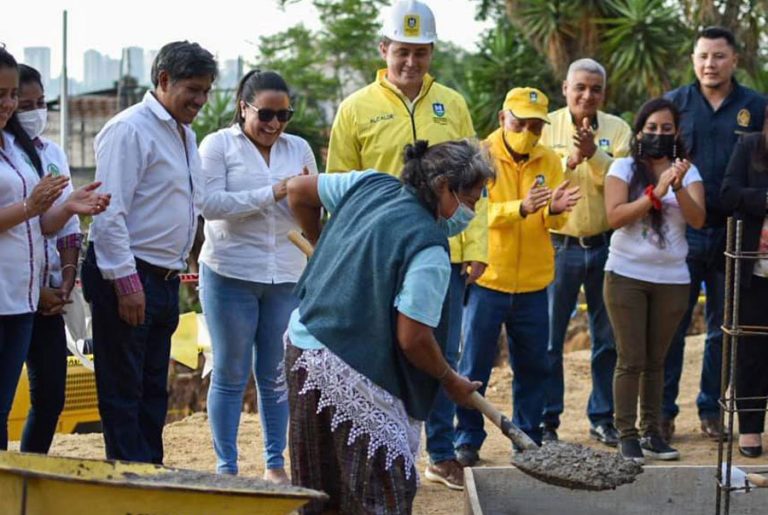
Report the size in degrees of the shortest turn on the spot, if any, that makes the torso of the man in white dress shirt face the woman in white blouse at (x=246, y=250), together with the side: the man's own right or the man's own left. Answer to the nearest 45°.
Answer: approximately 90° to the man's own left

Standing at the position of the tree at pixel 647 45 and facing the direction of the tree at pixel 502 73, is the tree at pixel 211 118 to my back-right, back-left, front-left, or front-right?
front-left

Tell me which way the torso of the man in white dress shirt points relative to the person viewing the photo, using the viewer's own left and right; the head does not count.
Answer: facing the viewer and to the right of the viewer

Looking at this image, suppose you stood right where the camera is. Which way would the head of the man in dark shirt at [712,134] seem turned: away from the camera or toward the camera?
toward the camera

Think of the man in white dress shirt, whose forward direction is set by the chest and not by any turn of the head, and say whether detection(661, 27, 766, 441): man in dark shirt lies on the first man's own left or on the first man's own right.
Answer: on the first man's own left

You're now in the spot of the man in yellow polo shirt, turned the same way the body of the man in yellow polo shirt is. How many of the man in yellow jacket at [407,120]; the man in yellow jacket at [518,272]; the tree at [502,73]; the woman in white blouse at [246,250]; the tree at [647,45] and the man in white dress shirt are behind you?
2

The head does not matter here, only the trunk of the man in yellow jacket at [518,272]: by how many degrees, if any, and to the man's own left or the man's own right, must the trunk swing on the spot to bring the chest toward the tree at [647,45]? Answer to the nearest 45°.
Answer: approximately 180°

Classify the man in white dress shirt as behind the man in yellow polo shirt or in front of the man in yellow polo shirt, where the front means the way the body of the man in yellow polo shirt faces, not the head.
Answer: in front

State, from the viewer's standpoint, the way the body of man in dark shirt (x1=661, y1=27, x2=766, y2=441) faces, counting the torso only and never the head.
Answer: toward the camera

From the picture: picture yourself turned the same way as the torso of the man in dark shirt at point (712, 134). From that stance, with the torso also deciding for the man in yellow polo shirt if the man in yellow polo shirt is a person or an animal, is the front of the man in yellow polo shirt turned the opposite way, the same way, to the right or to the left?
the same way

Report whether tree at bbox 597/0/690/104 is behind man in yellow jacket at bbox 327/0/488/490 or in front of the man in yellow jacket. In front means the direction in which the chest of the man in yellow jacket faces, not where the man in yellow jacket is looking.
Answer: behind

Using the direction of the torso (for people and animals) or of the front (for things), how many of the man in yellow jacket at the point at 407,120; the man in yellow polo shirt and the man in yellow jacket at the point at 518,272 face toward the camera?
3

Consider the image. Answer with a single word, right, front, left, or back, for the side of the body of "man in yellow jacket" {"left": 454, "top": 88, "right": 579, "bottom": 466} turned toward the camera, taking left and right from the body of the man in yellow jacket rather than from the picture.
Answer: front

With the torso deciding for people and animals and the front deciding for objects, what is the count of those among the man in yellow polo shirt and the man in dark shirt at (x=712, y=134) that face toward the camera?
2

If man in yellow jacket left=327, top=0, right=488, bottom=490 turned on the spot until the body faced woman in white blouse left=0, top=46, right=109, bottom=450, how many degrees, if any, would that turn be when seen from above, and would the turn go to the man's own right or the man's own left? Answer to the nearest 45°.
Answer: approximately 45° to the man's own right

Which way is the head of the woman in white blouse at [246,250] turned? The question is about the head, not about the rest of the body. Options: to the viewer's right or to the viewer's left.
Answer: to the viewer's right

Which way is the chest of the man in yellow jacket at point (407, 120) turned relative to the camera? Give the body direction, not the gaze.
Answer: toward the camera

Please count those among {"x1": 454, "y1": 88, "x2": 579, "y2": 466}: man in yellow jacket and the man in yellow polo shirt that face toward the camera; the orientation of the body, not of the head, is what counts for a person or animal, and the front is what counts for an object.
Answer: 2
